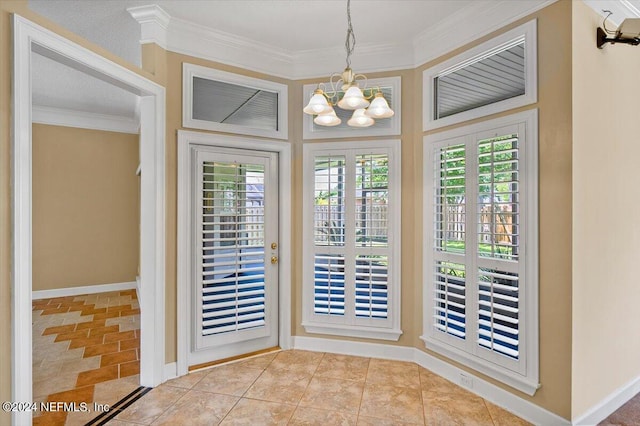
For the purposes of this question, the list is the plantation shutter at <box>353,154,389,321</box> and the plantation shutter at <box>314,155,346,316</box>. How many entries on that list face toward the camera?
2

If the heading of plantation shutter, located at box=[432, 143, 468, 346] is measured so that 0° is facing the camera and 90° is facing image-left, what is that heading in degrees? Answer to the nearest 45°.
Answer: approximately 45°

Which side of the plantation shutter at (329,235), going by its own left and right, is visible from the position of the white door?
right

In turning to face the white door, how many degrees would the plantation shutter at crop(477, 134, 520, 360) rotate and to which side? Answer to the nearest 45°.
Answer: approximately 45° to its right

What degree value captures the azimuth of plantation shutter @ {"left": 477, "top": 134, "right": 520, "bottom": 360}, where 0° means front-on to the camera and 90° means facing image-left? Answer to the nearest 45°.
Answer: approximately 45°

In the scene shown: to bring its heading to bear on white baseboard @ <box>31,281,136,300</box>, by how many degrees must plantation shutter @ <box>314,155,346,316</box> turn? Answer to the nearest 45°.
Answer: approximately 135° to its right

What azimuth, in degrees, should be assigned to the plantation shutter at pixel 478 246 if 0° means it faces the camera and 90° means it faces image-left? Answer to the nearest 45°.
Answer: approximately 45°

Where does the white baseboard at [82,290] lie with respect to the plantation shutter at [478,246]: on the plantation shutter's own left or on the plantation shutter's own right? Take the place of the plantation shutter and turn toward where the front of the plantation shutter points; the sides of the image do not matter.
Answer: on the plantation shutter's own right

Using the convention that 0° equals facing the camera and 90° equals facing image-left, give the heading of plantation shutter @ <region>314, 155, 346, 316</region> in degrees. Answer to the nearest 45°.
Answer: approximately 0°
